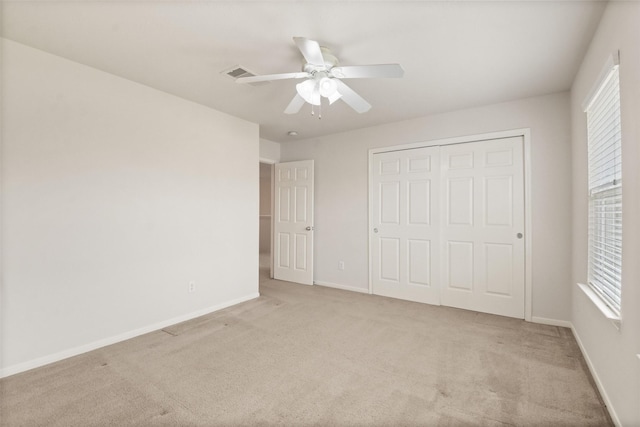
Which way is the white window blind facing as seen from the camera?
to the viewer's left

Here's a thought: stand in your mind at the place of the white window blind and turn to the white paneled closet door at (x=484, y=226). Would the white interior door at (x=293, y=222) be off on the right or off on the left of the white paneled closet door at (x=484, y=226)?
left

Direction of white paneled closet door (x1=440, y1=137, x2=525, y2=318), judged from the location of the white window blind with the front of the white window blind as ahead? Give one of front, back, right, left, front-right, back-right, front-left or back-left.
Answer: front-right

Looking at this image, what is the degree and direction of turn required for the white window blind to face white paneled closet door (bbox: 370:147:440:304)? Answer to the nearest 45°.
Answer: approximately 45° to its right

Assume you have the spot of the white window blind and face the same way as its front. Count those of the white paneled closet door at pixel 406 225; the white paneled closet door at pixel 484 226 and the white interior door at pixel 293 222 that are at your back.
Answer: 0

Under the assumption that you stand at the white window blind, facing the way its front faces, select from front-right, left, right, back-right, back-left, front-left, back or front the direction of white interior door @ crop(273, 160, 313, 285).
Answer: front

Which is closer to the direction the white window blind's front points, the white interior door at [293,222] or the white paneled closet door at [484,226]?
the white interior door
